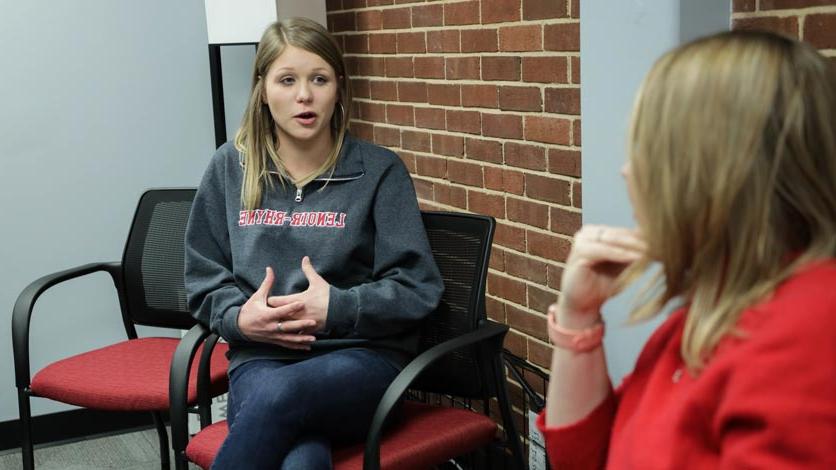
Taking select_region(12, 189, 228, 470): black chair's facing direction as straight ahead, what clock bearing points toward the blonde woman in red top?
The blonde woman in red top is roughly at 10 o'clock from the black chair.

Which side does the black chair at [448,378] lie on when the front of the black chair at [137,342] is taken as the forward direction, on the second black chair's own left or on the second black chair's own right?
on the second black chair's own left

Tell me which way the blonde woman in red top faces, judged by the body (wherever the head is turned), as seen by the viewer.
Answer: to the viewer's left

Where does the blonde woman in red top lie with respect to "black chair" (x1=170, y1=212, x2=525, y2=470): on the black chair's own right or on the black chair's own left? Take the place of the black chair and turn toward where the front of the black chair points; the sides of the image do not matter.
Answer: on the black chair's own left

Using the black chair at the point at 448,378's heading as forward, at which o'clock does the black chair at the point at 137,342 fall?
the black chair at the point at 137,342 is roughly at 3 o'clock from the black chair at the point at 448,378.

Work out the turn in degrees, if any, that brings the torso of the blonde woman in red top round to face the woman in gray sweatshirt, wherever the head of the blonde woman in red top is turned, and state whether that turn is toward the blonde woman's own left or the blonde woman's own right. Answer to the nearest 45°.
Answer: approximately 45° to the blonde woman's own right

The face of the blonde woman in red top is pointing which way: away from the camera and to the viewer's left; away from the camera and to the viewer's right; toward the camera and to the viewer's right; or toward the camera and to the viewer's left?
away from the camera and to the viewer's left

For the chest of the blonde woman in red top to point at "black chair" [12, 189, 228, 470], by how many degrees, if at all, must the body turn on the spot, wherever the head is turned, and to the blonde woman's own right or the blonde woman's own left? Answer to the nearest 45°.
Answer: approximately 45° to the blonde woman's own right

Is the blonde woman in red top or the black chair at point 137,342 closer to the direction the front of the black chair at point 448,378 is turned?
the blonde woman in red top

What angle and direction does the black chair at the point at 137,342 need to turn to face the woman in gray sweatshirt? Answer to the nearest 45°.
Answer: approximately 90° to its left
